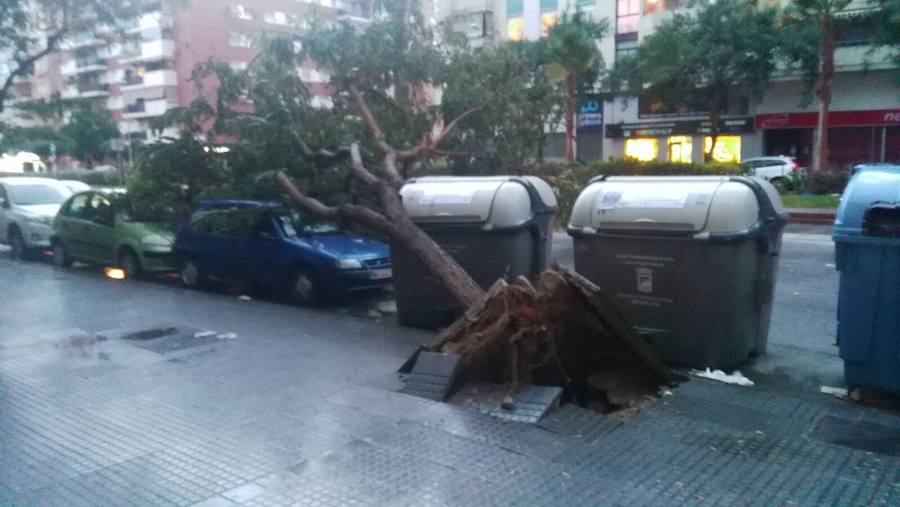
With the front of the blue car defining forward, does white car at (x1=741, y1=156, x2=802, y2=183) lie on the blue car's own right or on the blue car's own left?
on the blue car's own left

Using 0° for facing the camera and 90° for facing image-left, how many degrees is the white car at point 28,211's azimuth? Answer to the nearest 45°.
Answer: approximately 315°

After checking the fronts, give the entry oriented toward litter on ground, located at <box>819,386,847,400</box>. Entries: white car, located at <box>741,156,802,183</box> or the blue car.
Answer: the blue car

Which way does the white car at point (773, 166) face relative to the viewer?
to the viewer's left

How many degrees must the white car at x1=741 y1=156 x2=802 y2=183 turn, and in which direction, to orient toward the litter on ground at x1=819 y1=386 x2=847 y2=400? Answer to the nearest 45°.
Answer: approximately 90° to its left

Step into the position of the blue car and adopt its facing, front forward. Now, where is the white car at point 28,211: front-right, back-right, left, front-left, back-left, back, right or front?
back

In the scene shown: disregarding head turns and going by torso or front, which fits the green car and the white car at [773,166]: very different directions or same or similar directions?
very different directions

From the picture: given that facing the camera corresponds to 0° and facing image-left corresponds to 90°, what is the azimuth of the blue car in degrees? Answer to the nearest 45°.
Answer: approximately 315°
